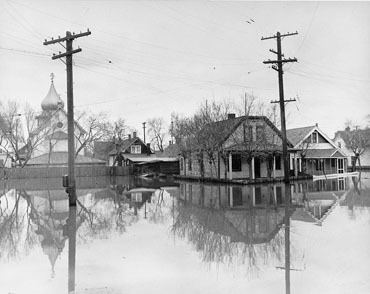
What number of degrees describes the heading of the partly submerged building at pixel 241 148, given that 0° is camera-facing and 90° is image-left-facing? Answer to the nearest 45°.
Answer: approximately 315°

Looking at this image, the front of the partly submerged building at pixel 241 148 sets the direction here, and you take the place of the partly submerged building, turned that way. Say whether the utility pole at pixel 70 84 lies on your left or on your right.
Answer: on your right
